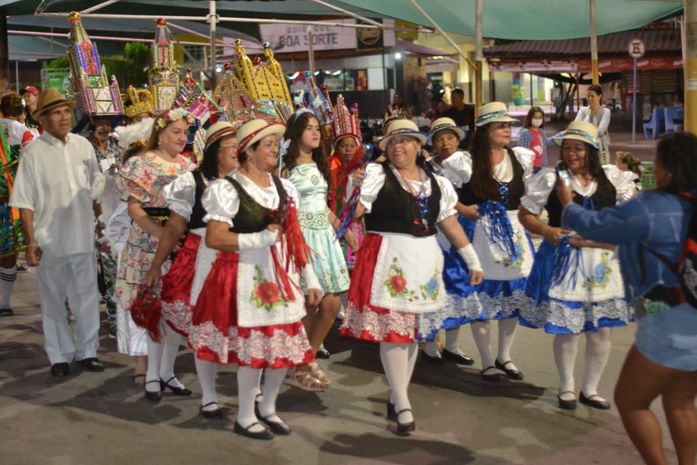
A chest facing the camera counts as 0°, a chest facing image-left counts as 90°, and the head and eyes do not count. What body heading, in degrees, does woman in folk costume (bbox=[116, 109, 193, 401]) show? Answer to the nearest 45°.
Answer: approximately 315°

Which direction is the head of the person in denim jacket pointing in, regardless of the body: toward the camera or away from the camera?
away from the camera

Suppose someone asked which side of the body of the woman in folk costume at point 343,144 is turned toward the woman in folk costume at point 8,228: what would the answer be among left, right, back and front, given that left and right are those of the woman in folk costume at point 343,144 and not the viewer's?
right

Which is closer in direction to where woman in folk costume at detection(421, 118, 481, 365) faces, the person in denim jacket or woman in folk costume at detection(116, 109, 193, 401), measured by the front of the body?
the person in denim jacket

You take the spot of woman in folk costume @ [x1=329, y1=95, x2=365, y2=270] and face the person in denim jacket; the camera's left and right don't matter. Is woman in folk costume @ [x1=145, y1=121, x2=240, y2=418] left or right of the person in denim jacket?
right

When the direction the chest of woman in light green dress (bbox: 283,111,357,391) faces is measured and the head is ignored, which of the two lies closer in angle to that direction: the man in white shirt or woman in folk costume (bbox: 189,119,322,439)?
the woman in folk costume
